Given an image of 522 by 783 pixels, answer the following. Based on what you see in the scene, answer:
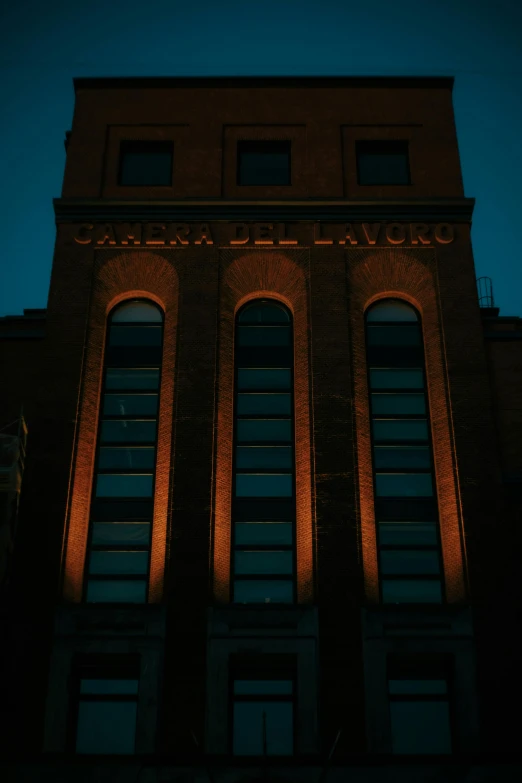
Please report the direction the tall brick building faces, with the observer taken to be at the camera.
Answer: facing the viewer
